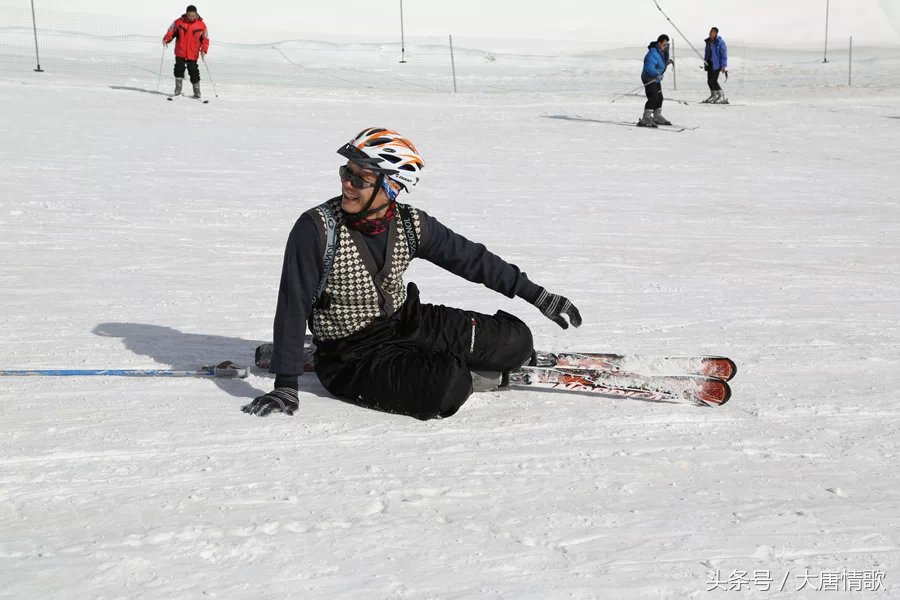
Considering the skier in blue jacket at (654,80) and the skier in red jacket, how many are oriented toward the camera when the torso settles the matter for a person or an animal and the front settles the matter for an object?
1

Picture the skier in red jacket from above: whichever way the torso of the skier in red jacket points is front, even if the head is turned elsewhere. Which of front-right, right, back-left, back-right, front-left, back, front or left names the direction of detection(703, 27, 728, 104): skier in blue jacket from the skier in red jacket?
left

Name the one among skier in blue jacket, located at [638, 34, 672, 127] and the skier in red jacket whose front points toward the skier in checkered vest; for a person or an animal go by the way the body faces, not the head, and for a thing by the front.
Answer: the skier in red jacket

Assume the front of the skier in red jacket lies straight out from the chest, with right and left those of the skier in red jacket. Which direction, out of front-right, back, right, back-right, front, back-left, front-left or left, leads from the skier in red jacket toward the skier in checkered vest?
front

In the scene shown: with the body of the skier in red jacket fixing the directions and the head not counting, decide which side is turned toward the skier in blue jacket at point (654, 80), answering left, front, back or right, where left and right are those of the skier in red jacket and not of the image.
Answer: left

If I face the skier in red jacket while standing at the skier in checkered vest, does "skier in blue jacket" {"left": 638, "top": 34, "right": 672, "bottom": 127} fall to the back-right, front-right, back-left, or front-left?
front-right

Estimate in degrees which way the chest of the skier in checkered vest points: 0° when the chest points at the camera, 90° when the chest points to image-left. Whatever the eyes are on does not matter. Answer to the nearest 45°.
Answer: approximately 315°

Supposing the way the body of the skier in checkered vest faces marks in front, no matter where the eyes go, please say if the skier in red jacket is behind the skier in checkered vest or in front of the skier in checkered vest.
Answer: behind

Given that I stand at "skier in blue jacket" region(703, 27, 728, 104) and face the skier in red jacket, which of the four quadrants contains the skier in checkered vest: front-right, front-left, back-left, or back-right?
front-left

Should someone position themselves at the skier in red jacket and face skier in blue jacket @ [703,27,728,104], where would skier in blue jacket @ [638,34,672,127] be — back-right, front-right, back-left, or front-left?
front-right

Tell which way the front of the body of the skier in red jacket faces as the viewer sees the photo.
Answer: toward the camera

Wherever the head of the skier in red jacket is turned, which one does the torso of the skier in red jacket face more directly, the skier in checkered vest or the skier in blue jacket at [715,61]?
the skier in checkered vest
